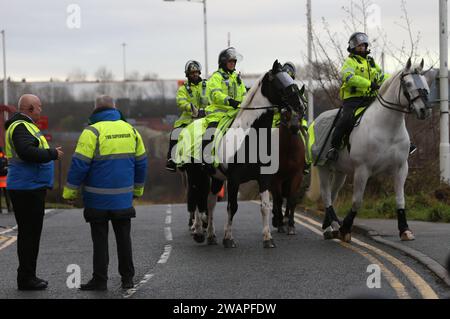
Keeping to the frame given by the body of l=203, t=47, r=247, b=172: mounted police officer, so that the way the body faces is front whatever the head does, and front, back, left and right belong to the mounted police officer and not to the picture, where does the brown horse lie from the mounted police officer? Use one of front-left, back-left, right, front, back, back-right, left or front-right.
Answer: left

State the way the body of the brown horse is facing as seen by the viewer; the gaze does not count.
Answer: toward the camera

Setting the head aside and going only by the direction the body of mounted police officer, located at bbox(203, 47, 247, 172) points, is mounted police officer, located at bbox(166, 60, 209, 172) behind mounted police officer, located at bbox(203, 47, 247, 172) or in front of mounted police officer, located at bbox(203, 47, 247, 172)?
behind

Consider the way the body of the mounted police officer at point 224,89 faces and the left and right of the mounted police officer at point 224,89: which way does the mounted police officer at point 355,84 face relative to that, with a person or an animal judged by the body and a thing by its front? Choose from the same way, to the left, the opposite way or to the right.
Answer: the same way

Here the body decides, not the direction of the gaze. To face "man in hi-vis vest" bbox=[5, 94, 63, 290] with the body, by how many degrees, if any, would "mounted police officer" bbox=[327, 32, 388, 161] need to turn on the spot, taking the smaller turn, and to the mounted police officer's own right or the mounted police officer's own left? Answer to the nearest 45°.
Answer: approximately 90° to the mounted police officer's own right

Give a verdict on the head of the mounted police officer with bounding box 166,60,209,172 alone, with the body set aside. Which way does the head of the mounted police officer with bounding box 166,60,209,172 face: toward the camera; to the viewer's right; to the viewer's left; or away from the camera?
toward the camera

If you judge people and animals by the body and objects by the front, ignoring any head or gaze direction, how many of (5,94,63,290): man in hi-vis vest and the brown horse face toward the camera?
1

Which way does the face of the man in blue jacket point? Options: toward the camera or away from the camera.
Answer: away from the camera

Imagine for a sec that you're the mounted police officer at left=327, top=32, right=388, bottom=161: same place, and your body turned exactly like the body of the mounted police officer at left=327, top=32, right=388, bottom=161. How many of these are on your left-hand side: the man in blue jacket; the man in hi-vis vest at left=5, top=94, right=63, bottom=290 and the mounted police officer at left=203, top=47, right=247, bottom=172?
0

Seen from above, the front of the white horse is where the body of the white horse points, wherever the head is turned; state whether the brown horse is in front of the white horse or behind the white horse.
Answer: behind

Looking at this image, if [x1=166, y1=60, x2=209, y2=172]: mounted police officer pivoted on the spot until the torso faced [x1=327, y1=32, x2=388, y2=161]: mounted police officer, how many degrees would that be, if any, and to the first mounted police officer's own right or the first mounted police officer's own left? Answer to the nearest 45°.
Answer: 0° — they already face them

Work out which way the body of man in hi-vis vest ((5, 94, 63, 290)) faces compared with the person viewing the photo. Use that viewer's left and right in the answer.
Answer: facing to the right of the viewer

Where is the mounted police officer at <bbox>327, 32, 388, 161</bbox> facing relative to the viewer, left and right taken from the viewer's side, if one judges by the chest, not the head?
facing the viewer and to the right of the viewer
